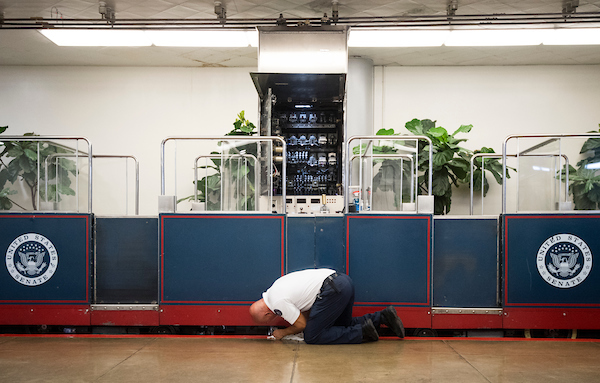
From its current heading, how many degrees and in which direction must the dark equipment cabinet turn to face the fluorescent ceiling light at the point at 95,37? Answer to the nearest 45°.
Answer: approximately 90° to its right

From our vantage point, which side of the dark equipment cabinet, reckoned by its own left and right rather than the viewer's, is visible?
front

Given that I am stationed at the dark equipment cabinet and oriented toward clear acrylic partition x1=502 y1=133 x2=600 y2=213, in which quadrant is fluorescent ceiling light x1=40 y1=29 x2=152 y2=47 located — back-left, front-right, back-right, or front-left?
back-right

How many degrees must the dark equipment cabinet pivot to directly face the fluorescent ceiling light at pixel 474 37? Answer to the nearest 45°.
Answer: approximately 90° to its left

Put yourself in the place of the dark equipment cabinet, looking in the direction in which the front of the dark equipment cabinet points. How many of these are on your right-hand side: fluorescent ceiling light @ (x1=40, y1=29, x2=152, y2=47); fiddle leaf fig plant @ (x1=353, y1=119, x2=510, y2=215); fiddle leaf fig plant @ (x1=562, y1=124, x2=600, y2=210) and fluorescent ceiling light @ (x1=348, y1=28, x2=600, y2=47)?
1

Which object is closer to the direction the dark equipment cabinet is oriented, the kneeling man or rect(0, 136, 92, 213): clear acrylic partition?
the kneeling man

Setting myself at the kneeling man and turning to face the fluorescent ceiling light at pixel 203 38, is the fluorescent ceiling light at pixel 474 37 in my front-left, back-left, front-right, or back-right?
front-right

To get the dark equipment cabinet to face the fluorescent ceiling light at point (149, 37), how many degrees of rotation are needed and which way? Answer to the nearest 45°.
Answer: approximately 90° to its right

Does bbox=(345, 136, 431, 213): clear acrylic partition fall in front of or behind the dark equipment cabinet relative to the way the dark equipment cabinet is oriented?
in front
